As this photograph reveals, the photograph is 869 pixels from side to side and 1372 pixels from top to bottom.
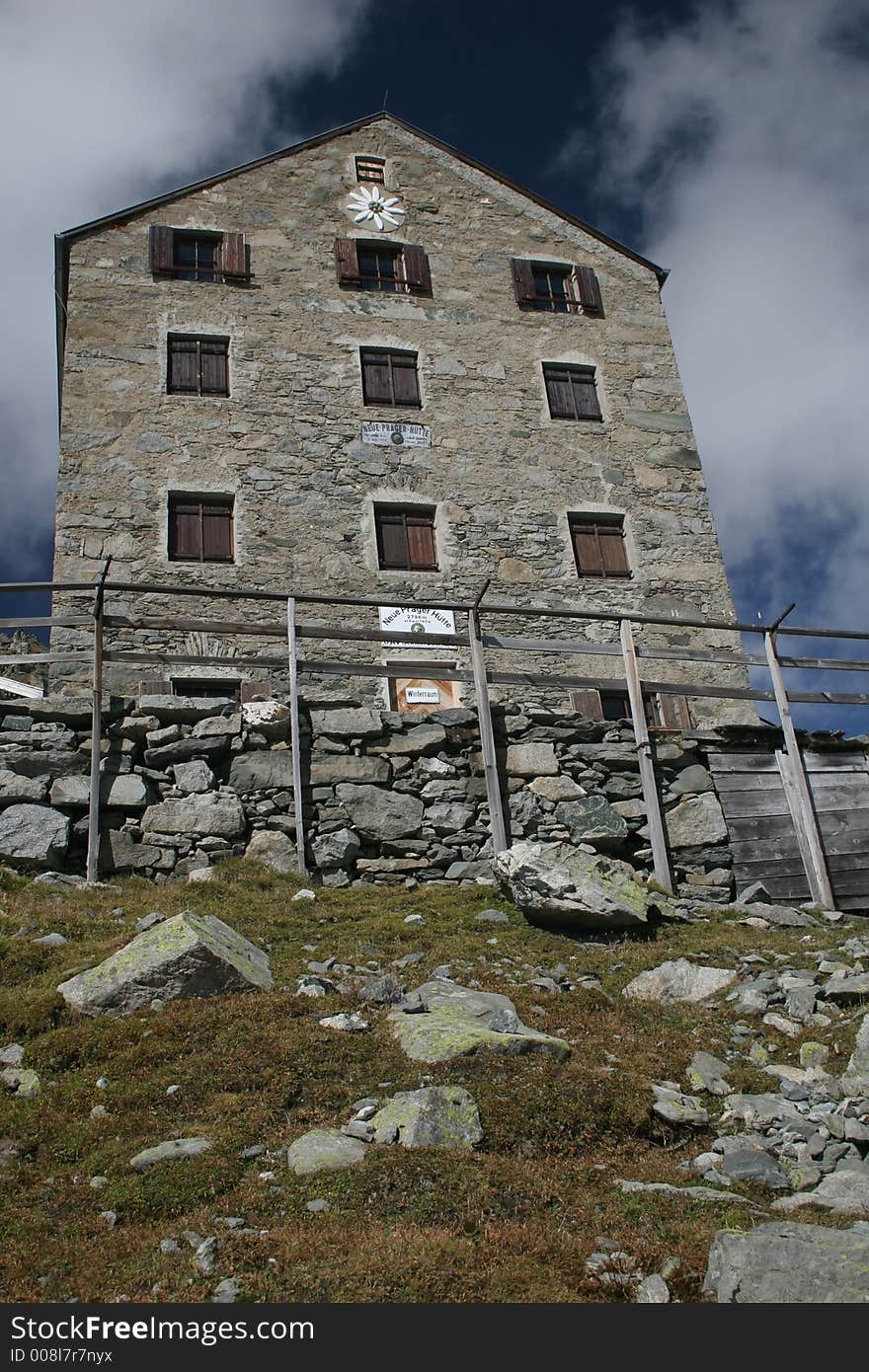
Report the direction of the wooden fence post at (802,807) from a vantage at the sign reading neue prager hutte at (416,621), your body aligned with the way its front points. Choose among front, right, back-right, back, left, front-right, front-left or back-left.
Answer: front-left

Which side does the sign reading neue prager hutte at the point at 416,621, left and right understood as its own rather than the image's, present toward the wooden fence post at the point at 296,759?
front

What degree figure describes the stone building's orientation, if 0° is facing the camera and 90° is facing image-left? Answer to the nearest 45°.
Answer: approximately 0°

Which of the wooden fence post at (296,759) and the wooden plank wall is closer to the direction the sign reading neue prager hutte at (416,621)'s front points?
the wooden fence post

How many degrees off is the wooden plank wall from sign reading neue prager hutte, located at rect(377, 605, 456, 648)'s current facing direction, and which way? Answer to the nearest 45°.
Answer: approximately 45° to its left

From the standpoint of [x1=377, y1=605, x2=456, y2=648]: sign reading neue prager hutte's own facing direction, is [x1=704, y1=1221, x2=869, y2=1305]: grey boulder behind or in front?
in front

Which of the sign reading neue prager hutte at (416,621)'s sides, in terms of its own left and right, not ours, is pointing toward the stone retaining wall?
front

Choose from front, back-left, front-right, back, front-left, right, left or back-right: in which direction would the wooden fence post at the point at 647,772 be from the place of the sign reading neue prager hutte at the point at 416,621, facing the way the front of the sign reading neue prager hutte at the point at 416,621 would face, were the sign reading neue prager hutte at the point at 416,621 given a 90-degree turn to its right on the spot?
back-left

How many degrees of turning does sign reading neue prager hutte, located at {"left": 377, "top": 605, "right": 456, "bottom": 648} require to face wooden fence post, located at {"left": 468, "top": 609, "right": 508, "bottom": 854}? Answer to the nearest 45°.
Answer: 0° — it already faces it
